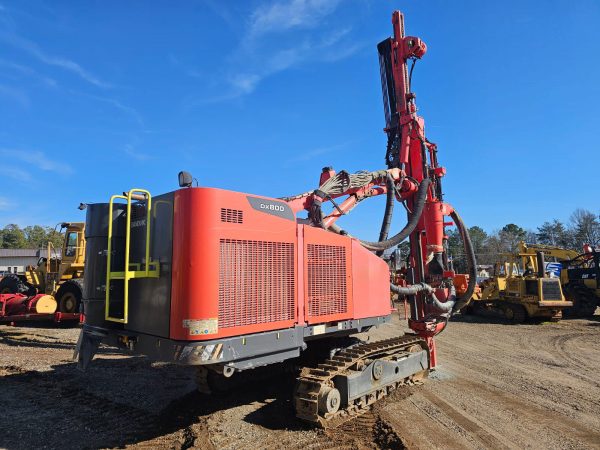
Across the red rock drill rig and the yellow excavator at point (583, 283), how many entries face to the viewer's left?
1

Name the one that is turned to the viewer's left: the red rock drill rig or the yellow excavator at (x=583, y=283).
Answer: the yellow excavator

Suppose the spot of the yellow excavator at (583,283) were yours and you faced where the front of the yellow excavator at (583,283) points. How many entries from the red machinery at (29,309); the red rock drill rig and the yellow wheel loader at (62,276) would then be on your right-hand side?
0

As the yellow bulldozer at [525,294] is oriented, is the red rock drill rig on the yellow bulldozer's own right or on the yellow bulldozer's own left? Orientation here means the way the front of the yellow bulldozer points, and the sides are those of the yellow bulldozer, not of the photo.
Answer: on the yellow bulldozer's own left

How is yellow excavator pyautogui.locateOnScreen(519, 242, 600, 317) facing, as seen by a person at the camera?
facing to the left of the viewer

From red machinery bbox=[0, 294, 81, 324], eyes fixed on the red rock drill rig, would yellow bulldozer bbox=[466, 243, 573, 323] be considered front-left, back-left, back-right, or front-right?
front-left

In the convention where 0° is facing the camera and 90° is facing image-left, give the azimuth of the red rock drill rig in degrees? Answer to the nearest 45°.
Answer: approximately 225°

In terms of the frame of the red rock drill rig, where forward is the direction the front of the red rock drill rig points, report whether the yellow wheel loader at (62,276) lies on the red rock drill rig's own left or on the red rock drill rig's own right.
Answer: on the red rock drill rig's own left

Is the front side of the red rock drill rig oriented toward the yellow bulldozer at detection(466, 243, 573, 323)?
yes

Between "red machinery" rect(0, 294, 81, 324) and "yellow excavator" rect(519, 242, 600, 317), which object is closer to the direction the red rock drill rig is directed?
the yellow excavator
